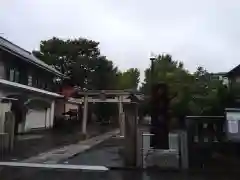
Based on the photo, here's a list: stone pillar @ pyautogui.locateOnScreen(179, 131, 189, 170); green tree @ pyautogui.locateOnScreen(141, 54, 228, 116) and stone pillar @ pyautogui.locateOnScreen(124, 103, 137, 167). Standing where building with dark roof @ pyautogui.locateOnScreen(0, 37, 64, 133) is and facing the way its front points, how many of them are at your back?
0

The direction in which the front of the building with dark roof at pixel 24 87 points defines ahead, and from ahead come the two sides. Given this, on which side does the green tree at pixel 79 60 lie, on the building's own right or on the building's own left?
on the building's own left

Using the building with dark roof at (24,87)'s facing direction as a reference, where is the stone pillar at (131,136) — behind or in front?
in front

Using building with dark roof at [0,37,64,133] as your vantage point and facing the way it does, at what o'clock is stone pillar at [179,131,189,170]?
The stone pillar is roughly at 1 o'clock from the building with dark roof.

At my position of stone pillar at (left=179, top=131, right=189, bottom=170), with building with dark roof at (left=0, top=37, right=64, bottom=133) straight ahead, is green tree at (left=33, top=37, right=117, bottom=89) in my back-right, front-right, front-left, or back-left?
front-right

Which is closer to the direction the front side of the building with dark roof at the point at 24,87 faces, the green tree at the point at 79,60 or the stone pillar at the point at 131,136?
the stone pillar

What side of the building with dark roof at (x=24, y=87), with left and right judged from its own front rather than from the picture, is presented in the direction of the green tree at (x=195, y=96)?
front

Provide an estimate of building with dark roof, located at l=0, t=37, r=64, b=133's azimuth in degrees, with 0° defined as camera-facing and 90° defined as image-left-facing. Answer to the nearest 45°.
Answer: approximately 315°

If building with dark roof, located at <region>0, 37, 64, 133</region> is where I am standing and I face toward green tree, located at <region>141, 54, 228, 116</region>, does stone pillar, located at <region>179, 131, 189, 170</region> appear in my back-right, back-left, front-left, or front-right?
front-right

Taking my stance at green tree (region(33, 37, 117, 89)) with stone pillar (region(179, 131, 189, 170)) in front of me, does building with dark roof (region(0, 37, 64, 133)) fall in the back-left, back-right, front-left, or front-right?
front-right
